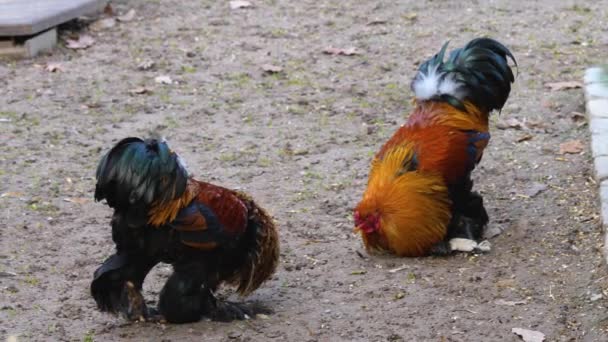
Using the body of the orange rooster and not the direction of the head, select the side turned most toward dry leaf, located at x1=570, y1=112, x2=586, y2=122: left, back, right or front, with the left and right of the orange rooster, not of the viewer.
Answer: back

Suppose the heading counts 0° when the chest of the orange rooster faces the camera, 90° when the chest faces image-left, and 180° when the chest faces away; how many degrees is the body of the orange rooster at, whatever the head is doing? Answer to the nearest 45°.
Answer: approximately 45°

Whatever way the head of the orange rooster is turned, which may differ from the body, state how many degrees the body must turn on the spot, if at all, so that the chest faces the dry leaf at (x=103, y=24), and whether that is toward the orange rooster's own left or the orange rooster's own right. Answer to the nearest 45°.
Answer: approximately 90° to the orange rooster's own right

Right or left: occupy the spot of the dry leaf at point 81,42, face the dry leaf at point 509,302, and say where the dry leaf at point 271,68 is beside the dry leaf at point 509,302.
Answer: left

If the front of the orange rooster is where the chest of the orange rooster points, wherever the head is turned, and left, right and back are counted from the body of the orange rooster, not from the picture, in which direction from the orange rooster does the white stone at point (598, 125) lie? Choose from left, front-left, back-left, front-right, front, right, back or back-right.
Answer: back

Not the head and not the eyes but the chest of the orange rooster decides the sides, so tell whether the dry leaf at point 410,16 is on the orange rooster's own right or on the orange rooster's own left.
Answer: on the orange rooster's own right

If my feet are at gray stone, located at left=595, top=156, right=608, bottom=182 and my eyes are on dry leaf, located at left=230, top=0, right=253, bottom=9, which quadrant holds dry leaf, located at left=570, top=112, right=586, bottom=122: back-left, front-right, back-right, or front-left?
front-right

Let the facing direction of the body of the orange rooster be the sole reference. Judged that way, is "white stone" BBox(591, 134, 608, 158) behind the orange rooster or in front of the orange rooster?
behind

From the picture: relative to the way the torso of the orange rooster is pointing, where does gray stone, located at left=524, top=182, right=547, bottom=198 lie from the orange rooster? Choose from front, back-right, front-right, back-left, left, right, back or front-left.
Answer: back

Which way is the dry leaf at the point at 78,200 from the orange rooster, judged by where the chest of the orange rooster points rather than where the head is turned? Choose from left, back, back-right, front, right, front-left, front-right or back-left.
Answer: front-right

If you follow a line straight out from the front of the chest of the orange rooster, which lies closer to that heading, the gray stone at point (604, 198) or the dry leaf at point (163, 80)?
the dry leaf

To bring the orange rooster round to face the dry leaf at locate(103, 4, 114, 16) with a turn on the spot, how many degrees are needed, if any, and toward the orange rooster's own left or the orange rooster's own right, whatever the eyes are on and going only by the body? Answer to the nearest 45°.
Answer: approximately 90° to the orange rooster's own right

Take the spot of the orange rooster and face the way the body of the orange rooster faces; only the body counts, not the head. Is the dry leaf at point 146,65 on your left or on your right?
on your right
